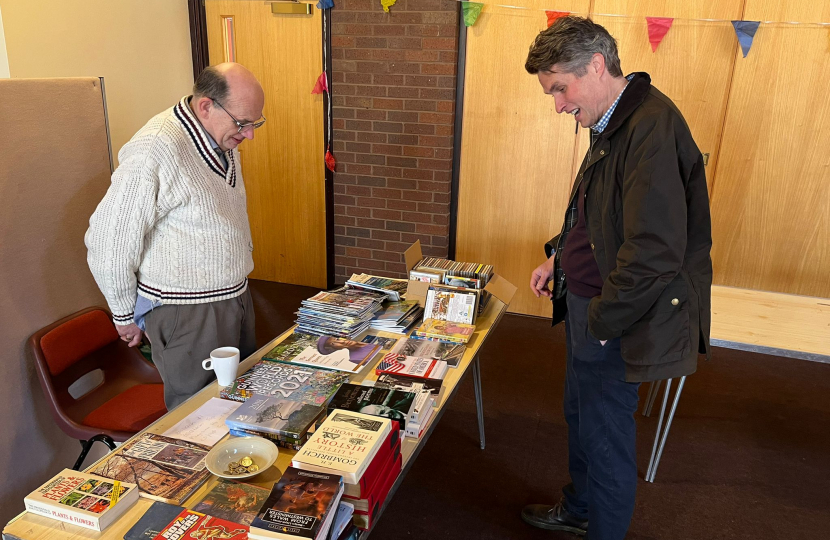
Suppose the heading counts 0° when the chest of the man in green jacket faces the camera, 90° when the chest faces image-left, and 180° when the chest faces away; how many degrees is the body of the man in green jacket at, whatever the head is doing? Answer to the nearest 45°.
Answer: approximately 90°

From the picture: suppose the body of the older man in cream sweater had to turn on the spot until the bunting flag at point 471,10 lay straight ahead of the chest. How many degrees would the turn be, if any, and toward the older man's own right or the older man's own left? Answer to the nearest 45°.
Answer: approximately 90° to the older man's own left

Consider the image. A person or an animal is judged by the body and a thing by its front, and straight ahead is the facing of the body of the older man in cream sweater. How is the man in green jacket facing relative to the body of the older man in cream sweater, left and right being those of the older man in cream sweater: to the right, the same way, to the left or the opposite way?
the opposite way

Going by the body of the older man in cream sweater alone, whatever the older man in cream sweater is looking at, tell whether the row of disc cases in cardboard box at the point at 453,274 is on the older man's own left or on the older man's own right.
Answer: on the older man's own left

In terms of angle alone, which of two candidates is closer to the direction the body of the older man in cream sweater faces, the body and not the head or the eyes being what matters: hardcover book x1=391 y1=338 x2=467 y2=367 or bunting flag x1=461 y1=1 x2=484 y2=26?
the hardcover book

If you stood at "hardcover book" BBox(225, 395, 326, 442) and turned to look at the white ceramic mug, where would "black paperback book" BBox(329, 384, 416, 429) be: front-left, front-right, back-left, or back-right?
back-right
